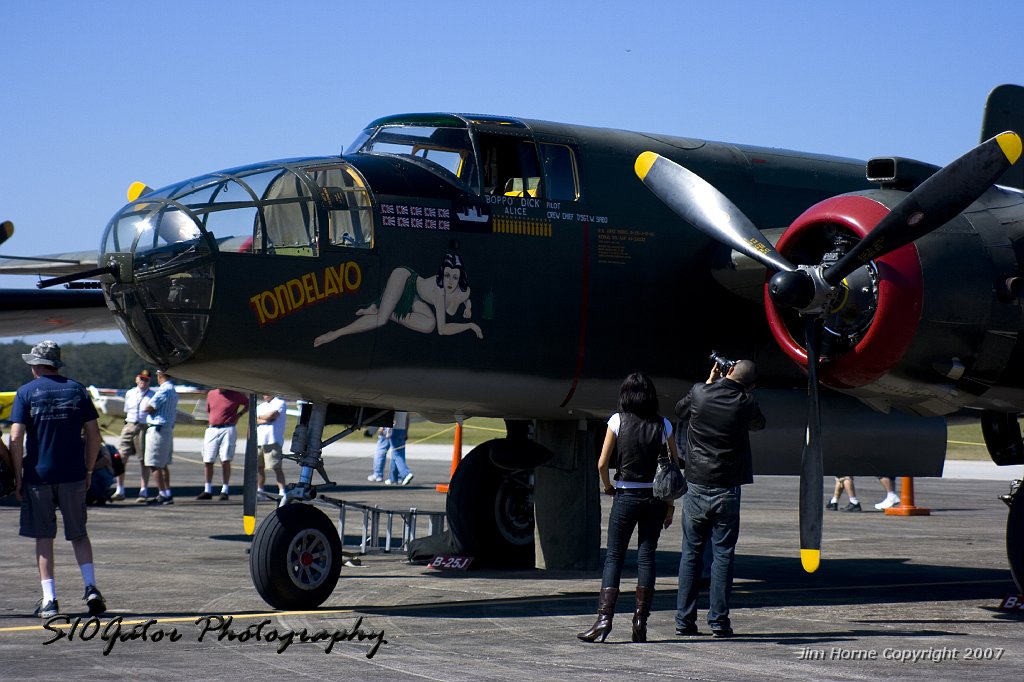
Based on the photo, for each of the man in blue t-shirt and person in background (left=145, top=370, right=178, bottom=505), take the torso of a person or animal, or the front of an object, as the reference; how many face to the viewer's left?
1

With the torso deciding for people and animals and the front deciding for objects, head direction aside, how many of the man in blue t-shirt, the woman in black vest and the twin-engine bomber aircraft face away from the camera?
2

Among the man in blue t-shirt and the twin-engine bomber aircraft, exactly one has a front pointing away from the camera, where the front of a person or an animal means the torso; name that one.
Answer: the man in blue t-shirt

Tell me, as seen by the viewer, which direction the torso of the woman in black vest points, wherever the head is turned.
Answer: away from the camera

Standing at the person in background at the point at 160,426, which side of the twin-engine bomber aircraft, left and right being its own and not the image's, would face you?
right

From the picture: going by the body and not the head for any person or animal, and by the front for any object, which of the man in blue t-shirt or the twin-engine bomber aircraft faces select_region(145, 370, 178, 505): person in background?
the man in blue t-shirt

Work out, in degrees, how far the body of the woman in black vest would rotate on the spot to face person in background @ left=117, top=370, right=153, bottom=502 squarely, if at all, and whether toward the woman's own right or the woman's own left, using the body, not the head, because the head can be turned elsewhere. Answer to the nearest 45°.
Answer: approximately 45° to the woman's own left

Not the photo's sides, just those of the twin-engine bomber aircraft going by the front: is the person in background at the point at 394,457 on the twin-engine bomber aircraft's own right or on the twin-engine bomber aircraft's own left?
on the twin-engine bomber aircraft's own right

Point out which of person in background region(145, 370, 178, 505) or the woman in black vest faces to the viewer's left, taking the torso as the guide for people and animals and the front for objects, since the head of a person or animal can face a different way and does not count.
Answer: the person in background

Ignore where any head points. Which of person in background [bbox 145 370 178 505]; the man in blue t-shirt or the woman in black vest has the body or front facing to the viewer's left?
the person in background

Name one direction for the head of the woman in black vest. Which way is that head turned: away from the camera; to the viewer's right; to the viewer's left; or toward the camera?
away from the camera

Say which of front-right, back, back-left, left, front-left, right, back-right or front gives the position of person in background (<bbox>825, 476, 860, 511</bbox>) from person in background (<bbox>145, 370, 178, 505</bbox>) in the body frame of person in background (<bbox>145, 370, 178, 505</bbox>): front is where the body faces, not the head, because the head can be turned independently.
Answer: back

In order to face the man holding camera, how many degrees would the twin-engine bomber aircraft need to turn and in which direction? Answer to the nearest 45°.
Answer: approximately 90° to its left

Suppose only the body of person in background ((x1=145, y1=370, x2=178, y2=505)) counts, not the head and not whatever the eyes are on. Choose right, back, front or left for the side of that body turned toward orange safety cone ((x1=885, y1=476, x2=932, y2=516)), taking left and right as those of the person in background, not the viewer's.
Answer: back

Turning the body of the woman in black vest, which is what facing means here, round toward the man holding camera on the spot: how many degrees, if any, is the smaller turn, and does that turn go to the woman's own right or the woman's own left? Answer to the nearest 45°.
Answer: approximately 45° to the woman's own right

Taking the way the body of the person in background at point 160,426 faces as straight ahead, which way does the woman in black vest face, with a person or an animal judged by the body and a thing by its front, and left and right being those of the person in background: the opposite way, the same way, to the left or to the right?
to the right

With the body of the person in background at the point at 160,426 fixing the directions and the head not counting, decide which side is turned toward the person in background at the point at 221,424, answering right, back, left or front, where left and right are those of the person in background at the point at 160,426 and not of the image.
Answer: back

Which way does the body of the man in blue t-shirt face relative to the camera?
away from the camera

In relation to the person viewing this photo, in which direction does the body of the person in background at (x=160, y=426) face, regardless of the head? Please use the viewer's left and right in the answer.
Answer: facing to the left of the viewer

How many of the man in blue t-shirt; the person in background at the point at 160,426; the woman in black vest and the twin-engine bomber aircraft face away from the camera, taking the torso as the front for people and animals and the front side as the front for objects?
2
